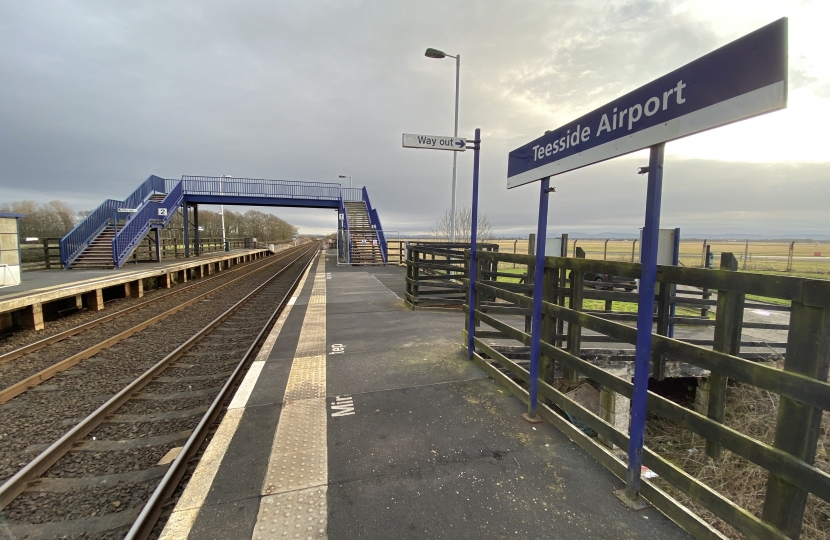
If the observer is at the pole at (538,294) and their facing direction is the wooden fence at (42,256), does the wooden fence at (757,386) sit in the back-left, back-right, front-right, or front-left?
back-left

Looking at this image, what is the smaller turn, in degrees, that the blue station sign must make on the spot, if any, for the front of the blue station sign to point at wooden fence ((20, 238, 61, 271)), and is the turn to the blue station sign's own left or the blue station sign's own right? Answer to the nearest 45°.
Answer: approximately 45° to the blue station sign's own right

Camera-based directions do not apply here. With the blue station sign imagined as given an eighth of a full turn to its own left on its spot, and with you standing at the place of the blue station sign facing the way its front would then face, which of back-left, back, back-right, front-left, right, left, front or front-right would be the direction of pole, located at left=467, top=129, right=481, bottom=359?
back-right

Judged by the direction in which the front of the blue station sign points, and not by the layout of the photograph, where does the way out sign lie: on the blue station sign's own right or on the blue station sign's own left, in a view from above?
on the blue station sign's own right

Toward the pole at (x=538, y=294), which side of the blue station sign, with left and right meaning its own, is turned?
right

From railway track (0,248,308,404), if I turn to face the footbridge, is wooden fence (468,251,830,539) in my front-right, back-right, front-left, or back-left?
back-right

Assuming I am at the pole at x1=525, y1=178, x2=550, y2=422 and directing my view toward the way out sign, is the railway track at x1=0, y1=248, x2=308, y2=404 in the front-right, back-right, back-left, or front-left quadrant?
front-left

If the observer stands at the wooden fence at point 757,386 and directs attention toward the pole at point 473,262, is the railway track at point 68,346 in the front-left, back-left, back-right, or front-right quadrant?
front-left

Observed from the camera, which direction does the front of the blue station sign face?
facing the viewer and to the left of the viewer

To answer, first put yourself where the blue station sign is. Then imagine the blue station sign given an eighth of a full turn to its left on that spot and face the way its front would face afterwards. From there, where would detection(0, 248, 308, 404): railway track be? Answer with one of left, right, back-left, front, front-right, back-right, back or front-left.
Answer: right

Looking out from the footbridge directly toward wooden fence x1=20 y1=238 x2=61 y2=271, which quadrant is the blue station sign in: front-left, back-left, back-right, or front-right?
front-left
